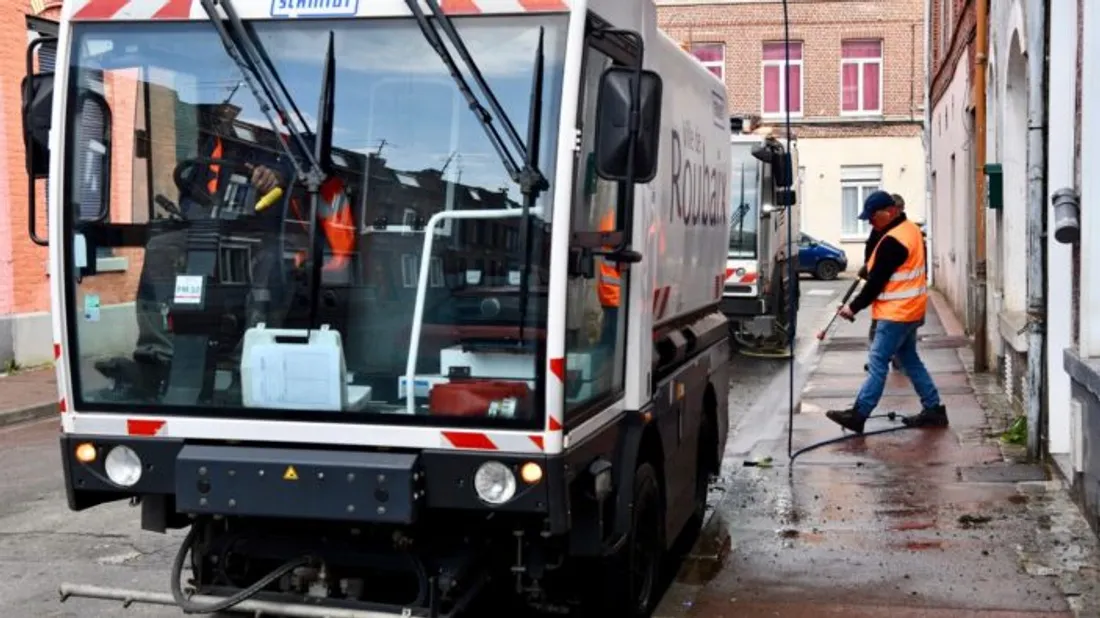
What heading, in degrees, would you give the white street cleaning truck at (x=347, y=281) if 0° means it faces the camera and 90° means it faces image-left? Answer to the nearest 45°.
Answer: approximately 0°

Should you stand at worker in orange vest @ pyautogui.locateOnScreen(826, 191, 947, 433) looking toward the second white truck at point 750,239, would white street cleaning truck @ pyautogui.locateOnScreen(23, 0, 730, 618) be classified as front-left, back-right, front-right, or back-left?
back-left

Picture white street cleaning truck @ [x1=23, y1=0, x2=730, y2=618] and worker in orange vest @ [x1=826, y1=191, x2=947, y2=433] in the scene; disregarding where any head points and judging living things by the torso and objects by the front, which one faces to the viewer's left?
the worker in orange vest

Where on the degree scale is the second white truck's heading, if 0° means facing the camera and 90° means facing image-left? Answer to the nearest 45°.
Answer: approximately 0°

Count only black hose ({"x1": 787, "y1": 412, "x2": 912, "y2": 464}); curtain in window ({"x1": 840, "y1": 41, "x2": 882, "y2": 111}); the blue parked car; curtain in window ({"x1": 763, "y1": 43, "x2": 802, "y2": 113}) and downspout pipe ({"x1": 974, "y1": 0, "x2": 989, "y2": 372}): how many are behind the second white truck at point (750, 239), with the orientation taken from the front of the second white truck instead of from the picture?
3

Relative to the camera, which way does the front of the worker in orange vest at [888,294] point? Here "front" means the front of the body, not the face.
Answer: to the viewer's left

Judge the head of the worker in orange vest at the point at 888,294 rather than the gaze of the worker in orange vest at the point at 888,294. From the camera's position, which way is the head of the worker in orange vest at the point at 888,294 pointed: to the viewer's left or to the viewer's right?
to the viewer's left

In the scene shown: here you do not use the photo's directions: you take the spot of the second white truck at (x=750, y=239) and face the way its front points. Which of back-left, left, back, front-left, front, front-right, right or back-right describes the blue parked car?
back

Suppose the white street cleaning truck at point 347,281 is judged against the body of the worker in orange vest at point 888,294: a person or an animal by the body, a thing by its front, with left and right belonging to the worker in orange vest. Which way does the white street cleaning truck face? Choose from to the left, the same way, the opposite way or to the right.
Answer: to the left

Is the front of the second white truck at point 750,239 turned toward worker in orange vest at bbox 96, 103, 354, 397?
yes

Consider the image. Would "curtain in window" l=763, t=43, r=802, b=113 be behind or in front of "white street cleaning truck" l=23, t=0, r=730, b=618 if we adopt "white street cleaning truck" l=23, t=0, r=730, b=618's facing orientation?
behind

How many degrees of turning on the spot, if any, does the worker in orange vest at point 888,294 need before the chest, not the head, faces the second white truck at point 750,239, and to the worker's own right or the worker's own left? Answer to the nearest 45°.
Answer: approximately 90° to the worker's own right
